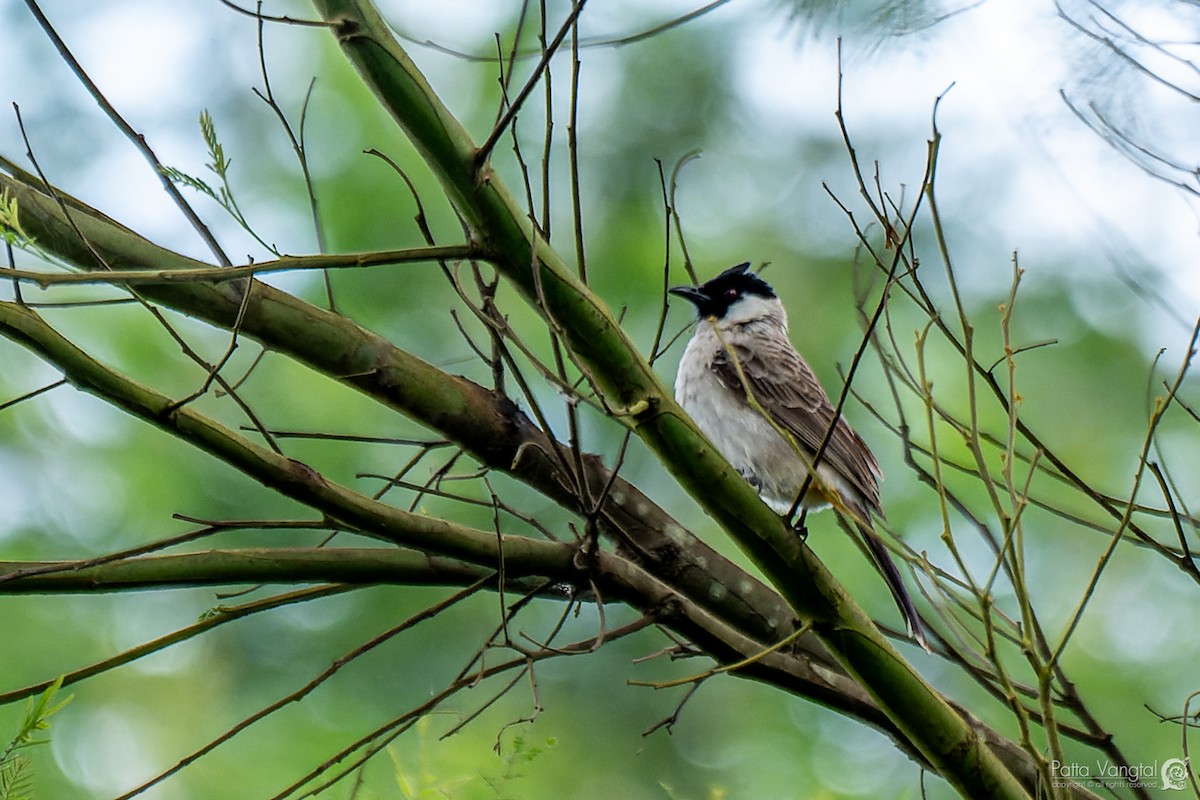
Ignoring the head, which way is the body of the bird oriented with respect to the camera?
to the viewer's left
